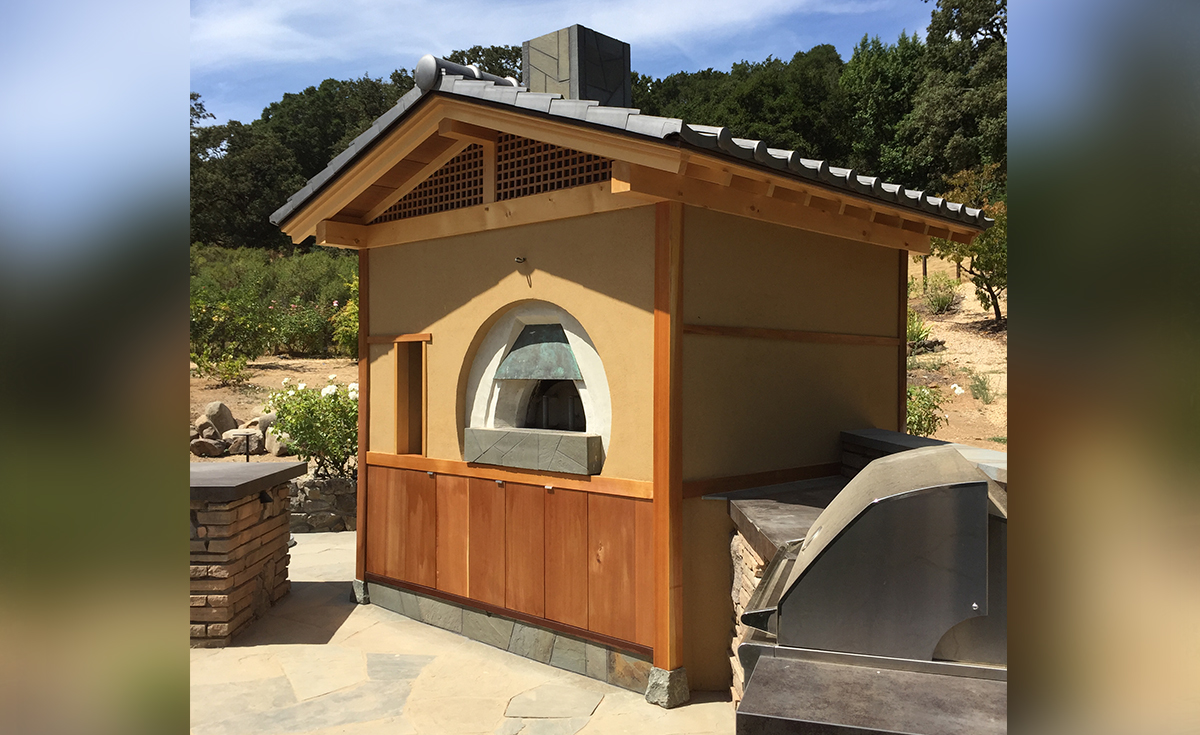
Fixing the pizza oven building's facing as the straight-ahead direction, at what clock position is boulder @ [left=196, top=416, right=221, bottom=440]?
The boulder is roughly at 3 o'clock from the pizza oven building.

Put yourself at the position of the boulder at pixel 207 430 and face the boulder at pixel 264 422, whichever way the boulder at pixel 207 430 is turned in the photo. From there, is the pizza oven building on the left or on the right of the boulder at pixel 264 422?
right

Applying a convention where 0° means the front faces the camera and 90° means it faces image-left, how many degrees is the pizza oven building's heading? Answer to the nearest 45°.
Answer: approximately 45°

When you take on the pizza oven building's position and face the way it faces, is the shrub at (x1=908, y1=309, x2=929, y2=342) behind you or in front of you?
behind

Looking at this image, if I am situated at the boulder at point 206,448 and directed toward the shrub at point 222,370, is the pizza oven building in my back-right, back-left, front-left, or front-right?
back-right

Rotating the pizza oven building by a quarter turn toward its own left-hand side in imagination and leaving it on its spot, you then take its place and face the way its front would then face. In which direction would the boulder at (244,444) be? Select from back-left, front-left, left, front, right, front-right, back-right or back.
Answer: back

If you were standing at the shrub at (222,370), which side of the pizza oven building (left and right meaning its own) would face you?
right

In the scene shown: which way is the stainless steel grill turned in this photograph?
to the viewer's left

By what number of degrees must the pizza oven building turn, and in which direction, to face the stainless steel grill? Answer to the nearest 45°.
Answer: approximately 45° to its left

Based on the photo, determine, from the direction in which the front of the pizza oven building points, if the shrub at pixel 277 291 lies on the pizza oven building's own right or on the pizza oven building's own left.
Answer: on the pizza oven building's own right
